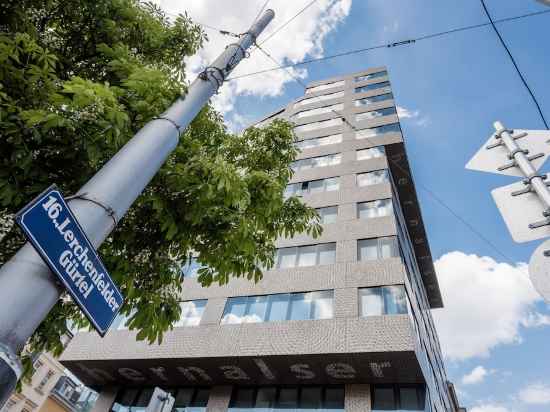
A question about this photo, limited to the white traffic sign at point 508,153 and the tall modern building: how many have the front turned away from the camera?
1

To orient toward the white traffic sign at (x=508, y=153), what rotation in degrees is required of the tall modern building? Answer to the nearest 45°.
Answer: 0° — it already faces it

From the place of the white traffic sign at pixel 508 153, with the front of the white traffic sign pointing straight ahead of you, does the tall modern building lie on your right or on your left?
on your left

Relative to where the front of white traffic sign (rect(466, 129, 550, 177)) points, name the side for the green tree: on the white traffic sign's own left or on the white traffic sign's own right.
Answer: on the white traffic sign's own left

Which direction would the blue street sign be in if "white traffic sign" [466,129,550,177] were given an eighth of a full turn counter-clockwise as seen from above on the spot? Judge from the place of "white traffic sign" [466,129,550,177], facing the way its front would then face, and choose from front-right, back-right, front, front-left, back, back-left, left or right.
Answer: left

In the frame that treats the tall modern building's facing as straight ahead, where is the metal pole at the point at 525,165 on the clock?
The metal pole is roughly at 12 o'clock from the tall modern building.

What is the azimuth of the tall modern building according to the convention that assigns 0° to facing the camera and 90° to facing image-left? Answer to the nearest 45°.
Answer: approximately 0°

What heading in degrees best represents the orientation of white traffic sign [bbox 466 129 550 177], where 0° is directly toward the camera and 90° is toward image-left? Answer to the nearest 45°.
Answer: approximately 180°
